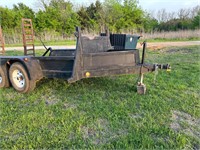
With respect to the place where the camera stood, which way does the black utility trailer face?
facing the viewer and to the right of the viewer
